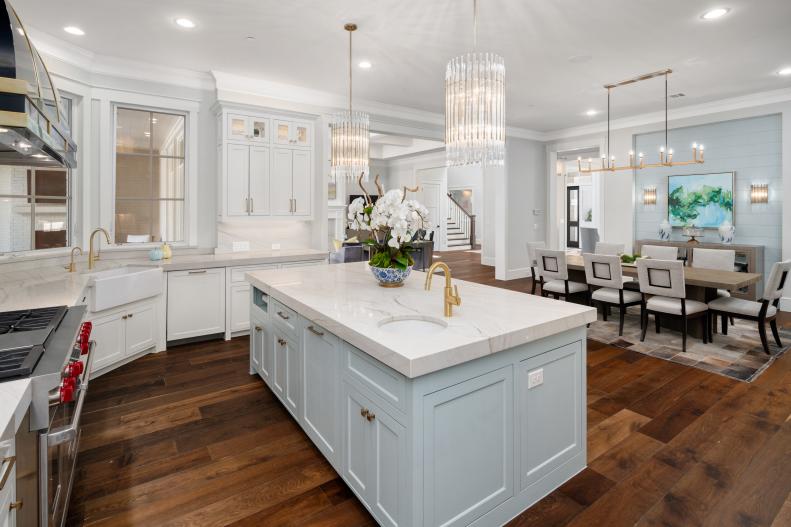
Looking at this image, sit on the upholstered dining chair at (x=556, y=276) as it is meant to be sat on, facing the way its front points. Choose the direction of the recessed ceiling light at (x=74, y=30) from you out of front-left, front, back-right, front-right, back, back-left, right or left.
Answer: back

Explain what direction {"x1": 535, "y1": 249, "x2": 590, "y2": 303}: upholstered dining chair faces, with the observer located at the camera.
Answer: facing away from the viewer and to the right of the viewer

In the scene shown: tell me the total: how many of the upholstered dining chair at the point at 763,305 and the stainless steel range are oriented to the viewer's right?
1

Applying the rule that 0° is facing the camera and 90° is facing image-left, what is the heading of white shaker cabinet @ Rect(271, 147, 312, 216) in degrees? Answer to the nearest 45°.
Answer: approximately 0°

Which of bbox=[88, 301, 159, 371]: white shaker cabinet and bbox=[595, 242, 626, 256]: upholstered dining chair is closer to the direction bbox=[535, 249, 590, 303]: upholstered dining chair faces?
the upholstered dining chair

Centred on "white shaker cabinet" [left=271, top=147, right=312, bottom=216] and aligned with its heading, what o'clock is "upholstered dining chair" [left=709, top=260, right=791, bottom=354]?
The upholstered dining chair is roughly at 10 o'clock from the white shaker cabinet.

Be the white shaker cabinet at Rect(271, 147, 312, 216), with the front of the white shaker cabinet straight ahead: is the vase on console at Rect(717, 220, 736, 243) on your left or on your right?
on your left

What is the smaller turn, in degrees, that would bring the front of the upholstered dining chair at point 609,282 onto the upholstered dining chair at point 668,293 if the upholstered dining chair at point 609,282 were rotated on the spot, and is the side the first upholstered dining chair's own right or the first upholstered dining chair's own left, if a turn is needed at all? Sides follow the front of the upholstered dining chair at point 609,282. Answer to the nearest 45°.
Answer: approximately 90° to the first upholstered dining chair's own right

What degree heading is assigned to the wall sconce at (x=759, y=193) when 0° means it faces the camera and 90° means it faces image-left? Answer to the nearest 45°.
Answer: approximately 0°

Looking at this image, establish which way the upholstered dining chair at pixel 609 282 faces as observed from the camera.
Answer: facing away from the viewer and to the right of the viewer

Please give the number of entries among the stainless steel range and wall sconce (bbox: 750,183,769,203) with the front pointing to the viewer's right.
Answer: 1

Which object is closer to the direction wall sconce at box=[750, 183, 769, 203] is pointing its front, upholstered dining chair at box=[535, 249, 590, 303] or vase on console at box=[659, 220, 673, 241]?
the upholstered dining chair

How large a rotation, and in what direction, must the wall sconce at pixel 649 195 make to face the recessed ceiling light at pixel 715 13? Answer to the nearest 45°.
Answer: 0° — it already faces it

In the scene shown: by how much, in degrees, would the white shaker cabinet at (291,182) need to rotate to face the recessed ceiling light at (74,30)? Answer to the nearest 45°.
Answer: approximately 45° to its right

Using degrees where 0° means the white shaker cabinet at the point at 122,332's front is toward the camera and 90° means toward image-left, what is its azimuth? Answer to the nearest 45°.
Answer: approximately 315°
